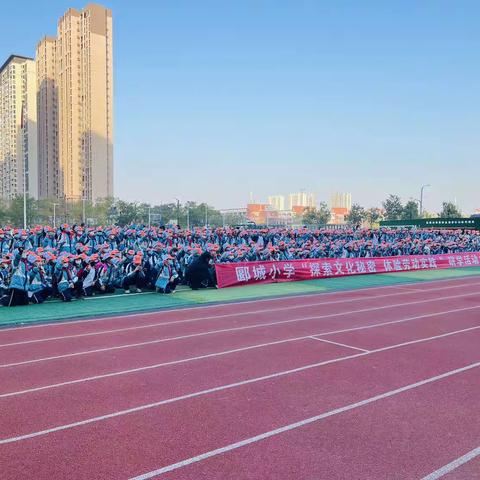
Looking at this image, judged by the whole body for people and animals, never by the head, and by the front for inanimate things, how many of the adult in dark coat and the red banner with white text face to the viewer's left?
0

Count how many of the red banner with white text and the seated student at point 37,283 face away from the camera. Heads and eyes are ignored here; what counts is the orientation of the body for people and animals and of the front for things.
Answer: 0

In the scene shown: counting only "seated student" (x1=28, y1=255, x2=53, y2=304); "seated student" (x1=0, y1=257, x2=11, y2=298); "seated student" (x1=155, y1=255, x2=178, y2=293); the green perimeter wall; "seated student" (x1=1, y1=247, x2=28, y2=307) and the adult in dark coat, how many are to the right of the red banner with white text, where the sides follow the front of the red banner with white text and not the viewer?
5

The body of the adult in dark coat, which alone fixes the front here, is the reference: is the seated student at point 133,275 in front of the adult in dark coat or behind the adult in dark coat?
behind

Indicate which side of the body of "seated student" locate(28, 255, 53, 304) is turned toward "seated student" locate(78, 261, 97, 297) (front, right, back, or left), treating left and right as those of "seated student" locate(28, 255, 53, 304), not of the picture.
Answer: left

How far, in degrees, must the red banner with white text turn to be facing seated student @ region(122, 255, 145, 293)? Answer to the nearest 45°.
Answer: approximately 90° to its right

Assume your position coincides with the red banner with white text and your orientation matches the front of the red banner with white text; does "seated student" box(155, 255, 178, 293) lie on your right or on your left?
on your right

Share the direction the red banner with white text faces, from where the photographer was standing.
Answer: facing the viewer and to the right of the viewer
